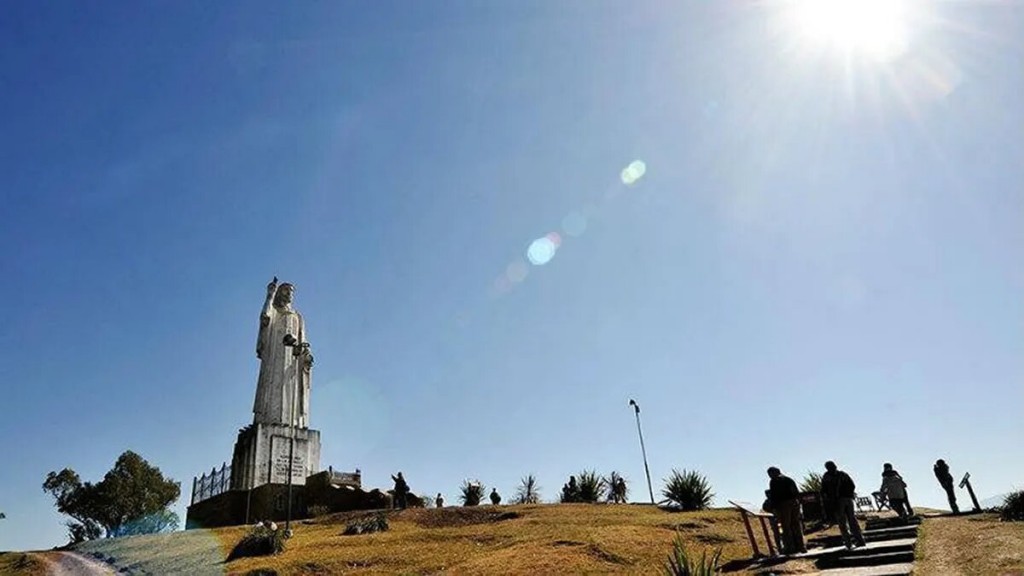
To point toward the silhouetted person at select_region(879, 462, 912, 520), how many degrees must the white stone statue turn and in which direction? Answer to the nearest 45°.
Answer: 0° — it already faces them

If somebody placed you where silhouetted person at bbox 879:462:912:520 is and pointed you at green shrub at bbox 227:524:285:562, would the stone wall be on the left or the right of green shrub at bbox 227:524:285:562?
right

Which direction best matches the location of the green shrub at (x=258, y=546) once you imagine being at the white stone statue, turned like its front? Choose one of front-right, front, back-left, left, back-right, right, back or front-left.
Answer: front-right

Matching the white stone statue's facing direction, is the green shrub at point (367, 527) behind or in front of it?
in front

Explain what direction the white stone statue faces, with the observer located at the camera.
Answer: facing the viewer and to the right of the viewer
